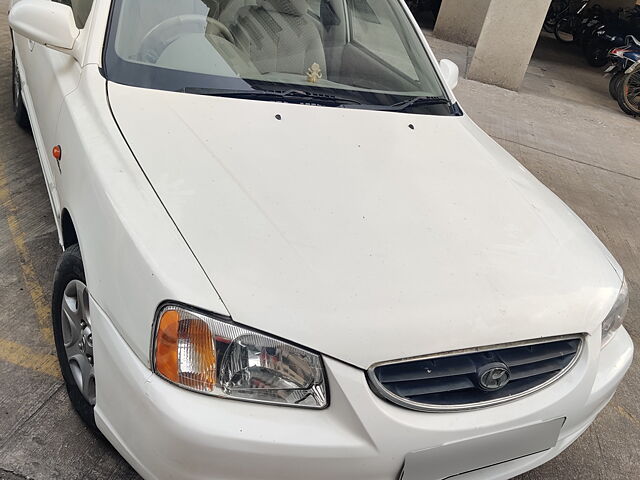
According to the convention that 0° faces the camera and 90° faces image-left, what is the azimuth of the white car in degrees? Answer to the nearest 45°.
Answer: approximately 315°

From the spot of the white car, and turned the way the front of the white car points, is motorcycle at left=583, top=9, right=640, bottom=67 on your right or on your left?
on your left

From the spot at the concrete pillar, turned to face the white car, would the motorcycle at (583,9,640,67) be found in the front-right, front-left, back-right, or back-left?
back-left

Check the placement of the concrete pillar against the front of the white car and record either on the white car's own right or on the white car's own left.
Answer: on the white car's own left

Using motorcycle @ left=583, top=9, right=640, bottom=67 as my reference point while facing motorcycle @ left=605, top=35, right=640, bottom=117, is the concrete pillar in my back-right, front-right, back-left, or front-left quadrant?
front-right
